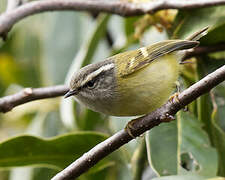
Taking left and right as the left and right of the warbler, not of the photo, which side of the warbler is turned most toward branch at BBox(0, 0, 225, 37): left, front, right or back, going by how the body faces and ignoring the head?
right

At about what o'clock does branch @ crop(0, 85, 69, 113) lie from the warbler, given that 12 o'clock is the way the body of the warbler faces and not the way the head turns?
The branch is roughly at 12 o'clock from the warbler.

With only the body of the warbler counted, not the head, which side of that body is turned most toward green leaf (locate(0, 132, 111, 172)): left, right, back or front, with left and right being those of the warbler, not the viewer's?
front

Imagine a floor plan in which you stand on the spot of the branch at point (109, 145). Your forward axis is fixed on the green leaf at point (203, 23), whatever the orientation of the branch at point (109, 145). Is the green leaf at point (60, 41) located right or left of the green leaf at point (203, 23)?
left

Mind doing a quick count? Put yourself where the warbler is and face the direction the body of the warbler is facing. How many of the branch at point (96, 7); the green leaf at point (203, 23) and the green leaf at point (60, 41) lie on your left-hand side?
0

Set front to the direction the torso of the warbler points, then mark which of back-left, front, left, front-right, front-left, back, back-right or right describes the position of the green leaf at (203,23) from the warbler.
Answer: back-right

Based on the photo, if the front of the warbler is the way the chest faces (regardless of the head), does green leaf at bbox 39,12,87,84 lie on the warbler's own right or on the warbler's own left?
on the warbler's own right

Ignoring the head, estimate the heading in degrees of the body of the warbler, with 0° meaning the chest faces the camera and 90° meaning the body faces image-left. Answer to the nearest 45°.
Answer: approximately 90°
